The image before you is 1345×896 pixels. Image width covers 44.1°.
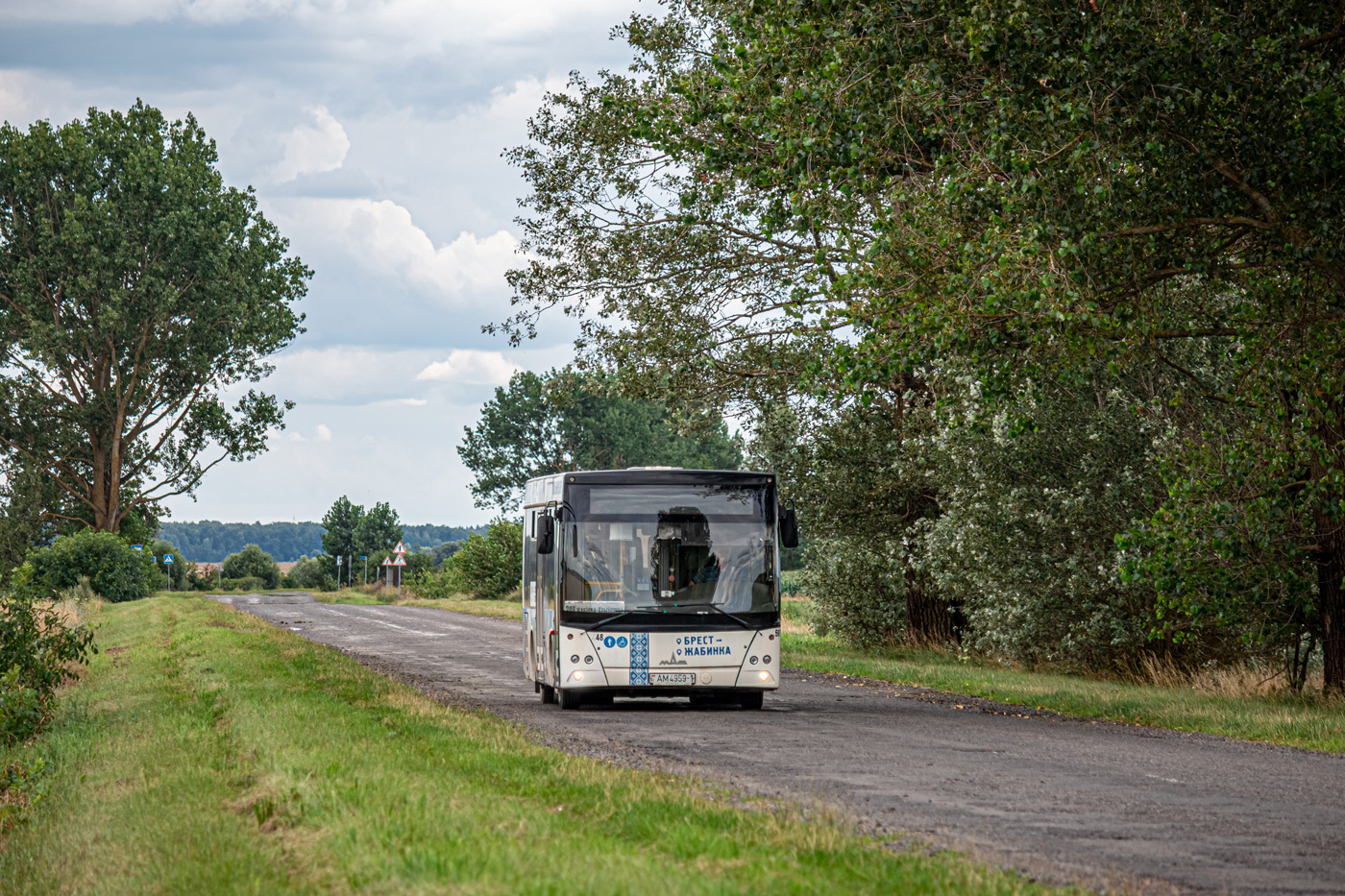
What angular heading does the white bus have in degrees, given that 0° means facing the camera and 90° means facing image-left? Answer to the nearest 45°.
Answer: approximately 0°

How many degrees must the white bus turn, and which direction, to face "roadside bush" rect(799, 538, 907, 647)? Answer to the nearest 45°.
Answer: approximately 180°

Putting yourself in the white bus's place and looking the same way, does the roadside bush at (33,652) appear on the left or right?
on its right
